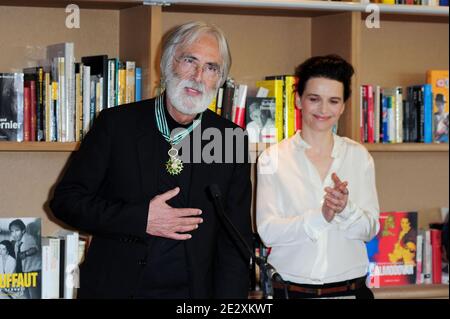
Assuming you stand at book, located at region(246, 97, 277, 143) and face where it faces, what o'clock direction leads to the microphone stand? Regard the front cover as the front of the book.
The microphone stand is roughly at 12 o'clock from the book.

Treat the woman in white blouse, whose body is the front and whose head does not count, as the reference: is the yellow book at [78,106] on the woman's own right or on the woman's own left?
on the woman's own right

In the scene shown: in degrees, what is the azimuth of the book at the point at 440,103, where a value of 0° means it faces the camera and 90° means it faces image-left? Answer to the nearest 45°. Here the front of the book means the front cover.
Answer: approximately 0°

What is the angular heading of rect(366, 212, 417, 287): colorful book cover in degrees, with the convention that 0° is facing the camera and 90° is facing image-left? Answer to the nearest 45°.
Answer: approximately 0°

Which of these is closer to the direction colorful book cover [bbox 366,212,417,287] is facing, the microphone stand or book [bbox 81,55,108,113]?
the microphone stand

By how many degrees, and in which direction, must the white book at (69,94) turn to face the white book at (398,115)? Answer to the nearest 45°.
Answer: approximately 90° to its left

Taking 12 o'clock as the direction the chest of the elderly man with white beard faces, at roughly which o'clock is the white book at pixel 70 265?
The white book is roughly at 5 o'clock from the elderly man with white beard.

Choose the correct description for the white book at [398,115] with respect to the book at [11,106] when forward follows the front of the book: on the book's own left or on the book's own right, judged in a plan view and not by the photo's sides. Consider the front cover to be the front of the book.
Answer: on the book's own left

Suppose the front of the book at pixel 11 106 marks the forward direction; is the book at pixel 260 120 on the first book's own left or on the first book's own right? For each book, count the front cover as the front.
on the first book's own left
